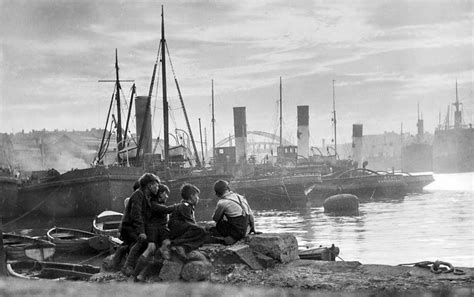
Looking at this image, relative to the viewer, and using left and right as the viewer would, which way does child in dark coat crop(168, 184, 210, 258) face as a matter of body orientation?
facing to the right of the viewer

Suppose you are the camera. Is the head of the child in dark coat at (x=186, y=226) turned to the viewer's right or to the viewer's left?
to the viewer's right

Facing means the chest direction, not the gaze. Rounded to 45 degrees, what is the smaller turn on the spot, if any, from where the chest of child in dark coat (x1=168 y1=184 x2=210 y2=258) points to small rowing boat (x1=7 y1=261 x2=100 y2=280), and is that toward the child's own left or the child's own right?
approximately 135° to the child's own left

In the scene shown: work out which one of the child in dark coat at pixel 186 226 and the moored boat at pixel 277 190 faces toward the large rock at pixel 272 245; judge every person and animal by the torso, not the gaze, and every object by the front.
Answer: the child in dark coat
